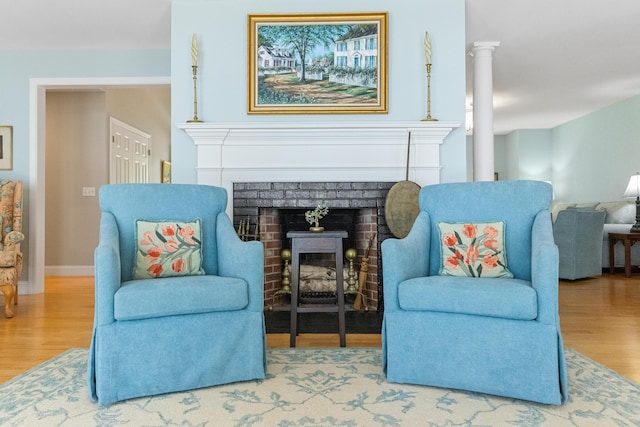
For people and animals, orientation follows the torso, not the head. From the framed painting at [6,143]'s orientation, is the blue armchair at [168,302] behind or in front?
in front

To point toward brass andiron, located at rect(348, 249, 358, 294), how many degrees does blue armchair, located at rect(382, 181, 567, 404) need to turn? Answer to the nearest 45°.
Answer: approximately 135° to its right

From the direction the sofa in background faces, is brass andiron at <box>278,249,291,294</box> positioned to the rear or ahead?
ahead

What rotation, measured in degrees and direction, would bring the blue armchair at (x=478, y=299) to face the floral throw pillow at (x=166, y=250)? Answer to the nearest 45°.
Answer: approximately 90° to its right

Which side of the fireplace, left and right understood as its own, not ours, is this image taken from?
front

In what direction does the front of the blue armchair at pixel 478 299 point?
toward the camera

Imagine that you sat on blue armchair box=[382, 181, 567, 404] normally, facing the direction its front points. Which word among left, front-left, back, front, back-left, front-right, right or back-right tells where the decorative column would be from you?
back

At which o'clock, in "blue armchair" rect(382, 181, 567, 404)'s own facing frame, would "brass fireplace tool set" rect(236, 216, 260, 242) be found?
The brass fireplace tool set is roughly at 4 o'clock from the blue armchair.

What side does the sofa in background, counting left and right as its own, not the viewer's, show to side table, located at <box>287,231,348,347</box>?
front

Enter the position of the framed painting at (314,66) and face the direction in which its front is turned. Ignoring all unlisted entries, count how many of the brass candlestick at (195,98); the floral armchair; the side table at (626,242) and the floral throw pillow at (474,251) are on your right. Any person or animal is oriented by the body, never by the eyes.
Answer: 2
